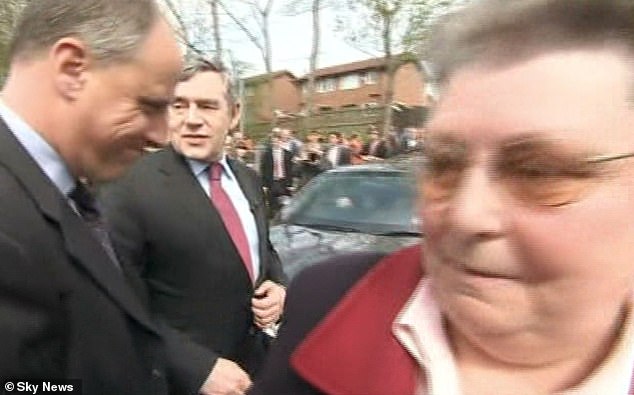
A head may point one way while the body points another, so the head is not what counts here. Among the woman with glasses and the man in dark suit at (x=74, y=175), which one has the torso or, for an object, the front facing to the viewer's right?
the man in dark suit

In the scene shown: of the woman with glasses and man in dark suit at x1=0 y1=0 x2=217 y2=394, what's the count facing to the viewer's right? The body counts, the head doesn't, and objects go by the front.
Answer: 1

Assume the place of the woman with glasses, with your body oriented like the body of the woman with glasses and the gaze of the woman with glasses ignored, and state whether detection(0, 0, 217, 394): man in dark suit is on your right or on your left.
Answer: on your right

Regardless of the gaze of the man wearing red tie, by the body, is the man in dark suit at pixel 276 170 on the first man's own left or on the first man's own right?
on the first man's own left

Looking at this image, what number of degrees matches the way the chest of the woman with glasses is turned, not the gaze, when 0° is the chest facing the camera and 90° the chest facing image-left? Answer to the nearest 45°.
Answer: approximately 45°

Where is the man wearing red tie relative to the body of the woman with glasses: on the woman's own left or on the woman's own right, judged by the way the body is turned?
on the woman's own right

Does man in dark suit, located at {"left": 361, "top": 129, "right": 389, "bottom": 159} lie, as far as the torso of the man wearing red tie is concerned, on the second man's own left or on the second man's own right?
on the second man's own left

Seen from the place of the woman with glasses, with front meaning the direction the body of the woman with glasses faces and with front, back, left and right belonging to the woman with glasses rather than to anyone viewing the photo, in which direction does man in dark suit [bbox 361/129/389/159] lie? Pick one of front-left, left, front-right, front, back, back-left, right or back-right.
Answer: back-right

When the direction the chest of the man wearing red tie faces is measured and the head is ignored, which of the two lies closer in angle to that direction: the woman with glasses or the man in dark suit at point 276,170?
the woman with glasses

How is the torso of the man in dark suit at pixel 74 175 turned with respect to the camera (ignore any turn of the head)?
to the viewer's right

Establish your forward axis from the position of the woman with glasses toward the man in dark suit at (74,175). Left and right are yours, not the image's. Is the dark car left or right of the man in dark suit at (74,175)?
right

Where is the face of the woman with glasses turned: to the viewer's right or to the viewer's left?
to the viewer's left

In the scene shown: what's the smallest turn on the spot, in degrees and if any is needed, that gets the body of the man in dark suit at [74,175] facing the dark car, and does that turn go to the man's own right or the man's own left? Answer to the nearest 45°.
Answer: approximately 45° to the man's own left

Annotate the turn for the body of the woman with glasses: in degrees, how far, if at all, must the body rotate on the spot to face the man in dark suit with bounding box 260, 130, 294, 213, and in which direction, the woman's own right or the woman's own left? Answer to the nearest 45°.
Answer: approximately 135° to the woman's own right

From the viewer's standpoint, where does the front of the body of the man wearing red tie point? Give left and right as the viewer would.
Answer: facing the viewer and to the right of the viewer

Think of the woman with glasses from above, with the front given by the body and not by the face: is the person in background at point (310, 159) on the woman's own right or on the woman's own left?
on the woman's own right
